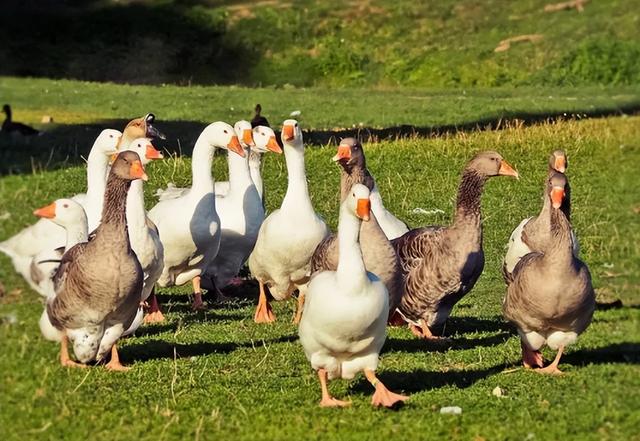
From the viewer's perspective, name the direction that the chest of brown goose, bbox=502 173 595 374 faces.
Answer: toward the camera

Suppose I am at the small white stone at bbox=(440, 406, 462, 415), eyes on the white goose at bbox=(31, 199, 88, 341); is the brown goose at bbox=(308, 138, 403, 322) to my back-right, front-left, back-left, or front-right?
front-right

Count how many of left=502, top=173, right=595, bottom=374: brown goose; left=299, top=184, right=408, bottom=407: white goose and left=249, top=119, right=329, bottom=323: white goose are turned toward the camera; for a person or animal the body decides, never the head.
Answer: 3

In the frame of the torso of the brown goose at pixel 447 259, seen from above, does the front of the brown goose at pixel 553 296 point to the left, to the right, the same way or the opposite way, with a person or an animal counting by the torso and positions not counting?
to the right

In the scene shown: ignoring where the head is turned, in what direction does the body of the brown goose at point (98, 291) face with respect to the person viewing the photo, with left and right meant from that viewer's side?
facing the viewer and to the right of the viewer

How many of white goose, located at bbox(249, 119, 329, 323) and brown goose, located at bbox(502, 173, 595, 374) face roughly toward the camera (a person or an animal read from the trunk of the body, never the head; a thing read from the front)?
2

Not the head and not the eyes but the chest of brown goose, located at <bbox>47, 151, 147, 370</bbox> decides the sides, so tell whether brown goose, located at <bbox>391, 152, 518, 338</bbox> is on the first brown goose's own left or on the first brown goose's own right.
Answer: on the first brown goose's own left

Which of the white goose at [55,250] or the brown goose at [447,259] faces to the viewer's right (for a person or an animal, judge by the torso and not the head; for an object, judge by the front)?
the brown goose

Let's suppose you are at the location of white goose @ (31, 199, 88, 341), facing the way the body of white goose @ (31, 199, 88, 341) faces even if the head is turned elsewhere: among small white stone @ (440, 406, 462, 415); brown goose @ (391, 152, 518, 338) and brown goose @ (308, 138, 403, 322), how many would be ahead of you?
0

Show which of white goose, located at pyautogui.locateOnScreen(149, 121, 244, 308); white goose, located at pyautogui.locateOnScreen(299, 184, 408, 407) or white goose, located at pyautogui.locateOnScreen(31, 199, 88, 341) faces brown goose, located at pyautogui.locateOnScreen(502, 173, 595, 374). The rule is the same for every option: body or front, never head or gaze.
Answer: white goose, located at pyautogui.locateOnScreen(149, 121, 244, 308)

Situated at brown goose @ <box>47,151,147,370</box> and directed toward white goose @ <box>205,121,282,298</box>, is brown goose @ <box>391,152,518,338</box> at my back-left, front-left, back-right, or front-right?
front-right
